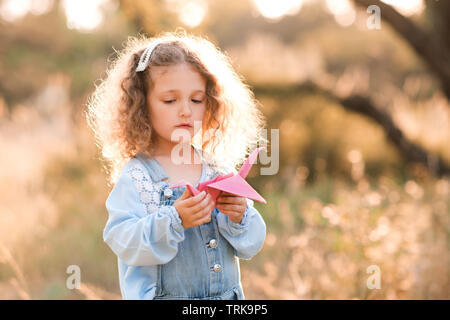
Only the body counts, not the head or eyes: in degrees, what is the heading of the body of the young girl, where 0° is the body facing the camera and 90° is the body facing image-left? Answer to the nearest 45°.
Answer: approximately 315°

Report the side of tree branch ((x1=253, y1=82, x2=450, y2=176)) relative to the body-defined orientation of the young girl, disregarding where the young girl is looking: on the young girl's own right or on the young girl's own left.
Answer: on the young girl's own left

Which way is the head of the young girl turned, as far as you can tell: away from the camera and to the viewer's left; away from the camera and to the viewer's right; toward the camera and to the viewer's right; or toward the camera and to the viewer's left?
toward the camera and to the viewer's right
